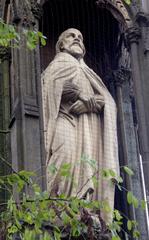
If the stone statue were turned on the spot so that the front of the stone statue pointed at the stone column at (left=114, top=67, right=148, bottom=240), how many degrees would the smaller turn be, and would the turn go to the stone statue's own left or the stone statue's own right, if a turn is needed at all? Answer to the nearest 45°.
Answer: approximately 90° to the stone statue's own left

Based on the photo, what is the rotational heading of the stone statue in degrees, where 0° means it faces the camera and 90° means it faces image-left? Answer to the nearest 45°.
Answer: approximately 315°

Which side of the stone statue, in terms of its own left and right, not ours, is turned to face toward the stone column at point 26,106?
right
